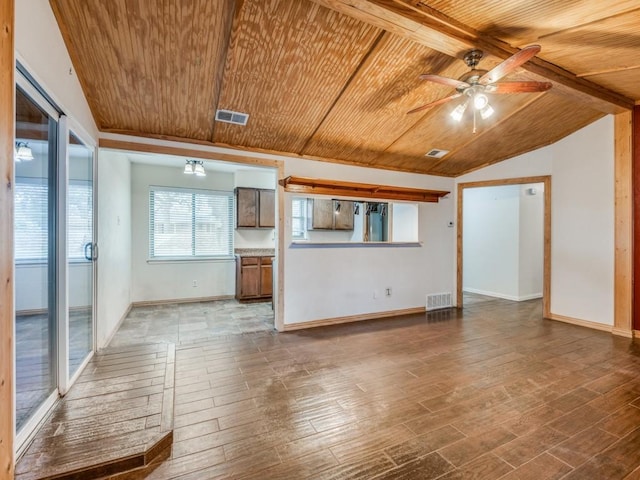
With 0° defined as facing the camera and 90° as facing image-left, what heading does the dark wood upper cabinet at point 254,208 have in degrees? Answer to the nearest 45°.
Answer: approximately 0°

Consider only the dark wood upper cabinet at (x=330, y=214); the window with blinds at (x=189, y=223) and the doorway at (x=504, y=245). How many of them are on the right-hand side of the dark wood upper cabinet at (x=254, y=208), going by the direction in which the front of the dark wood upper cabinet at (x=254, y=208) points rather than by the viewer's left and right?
1

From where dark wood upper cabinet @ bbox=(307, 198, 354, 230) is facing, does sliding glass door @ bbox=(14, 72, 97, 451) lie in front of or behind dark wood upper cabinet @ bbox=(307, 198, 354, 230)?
in front

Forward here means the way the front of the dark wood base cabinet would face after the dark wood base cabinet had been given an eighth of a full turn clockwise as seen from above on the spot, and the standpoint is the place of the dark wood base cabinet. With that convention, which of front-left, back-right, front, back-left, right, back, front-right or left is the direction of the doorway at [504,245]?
back-left

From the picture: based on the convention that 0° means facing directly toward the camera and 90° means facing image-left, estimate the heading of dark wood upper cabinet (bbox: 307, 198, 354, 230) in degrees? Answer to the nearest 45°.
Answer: approximately 0°

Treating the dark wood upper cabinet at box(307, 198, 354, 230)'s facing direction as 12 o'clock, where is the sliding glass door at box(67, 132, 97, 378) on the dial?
The sliding glass door is roughly at 1 o'clock from the dark wood upper cabinet.

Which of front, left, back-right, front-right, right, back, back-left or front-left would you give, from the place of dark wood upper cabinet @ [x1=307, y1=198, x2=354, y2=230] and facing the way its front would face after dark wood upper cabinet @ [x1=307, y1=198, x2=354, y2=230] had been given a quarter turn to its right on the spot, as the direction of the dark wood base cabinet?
front

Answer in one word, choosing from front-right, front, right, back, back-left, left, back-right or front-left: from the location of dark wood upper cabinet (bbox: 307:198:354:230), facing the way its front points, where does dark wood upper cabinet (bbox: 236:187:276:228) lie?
right

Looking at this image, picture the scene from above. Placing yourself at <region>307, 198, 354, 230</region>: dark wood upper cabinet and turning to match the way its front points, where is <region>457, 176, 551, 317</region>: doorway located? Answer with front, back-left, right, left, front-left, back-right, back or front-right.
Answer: left
